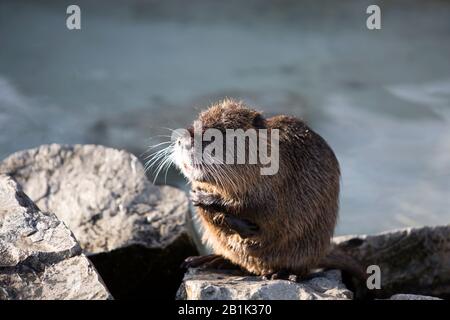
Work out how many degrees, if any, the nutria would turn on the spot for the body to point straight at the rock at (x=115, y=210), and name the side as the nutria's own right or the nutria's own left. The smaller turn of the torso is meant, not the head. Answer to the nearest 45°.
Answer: approximately 45° to the nutria's own right

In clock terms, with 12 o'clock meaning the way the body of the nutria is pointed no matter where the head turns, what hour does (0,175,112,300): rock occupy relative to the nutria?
The rock is roughly at 11 o'clock from the nutria.

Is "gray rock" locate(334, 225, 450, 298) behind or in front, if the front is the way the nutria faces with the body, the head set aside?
behind

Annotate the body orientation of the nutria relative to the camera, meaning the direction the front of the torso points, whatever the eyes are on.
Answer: to the viewer's left

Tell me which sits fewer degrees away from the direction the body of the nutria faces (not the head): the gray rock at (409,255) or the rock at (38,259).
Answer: the rock
